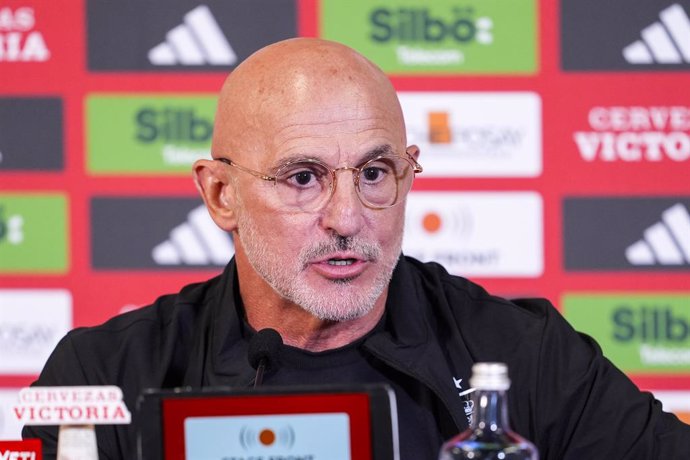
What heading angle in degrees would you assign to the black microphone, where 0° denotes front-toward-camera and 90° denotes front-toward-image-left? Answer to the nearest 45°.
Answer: approximately 180°

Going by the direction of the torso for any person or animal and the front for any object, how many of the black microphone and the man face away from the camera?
1

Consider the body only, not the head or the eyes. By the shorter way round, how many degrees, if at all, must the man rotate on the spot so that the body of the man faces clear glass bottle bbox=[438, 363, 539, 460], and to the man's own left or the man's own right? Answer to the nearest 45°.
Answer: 0° — they already face it

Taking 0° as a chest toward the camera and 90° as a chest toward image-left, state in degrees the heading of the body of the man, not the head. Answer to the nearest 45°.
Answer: approximately 0°

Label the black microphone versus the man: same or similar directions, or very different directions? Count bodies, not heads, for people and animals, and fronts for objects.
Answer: very different directions

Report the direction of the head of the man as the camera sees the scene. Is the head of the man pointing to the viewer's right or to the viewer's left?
to the viewer's right
